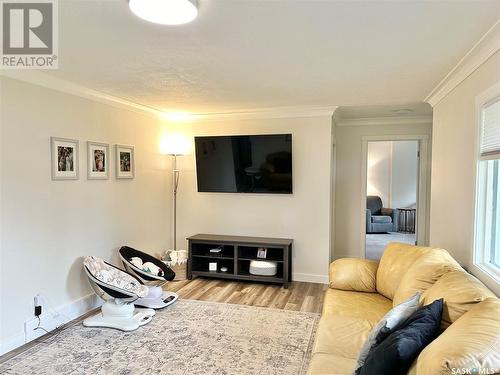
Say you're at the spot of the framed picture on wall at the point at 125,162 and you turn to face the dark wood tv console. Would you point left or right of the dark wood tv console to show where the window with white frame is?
right

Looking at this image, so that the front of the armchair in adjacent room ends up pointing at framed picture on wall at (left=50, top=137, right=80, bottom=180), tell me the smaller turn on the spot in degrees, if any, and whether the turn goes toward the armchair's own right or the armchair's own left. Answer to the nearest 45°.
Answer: approximately 45° to the armchair's own right

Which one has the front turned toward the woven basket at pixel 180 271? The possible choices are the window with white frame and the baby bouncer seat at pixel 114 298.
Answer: the window with white frame

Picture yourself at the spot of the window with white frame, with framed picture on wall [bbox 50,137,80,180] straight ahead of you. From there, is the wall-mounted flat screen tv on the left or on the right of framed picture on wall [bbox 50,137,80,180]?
right

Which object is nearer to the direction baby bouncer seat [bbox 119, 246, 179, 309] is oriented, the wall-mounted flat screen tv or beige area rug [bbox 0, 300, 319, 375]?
the beige area rug

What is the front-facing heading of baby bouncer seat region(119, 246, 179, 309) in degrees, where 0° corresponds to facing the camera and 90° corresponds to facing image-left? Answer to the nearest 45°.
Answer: approximately 315°

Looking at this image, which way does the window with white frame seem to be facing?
to the viewer's left

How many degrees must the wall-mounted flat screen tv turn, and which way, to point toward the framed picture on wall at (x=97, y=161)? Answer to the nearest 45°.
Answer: approximately 45° to its right

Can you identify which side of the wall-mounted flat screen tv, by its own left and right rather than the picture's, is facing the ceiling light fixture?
front

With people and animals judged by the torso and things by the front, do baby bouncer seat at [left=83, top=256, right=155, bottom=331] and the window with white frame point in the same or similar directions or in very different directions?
very different directions

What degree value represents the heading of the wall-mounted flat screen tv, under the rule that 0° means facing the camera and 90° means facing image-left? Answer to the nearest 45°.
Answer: approximately 0°

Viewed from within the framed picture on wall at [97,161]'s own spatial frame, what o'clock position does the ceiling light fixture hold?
The ceiling light fixture is roughly at 1 o'clock from the framed picture on wall.

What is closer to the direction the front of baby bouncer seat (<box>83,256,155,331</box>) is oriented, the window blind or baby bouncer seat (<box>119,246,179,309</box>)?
the window blind

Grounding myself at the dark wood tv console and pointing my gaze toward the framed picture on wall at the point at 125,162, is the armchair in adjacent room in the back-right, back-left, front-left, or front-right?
back-right
